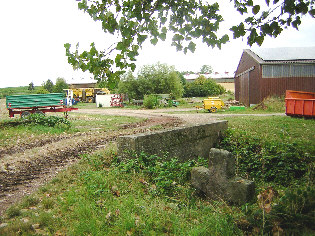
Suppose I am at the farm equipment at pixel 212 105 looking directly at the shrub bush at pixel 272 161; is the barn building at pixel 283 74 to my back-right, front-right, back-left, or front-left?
back-left

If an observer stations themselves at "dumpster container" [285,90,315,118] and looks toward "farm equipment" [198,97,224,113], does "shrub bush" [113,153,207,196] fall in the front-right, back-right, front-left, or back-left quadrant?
back-left

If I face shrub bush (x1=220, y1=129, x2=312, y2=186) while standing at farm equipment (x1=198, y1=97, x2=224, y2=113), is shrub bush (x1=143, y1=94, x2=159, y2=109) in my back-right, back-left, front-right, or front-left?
back-right

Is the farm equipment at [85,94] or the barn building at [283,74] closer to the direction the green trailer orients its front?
the barn building
